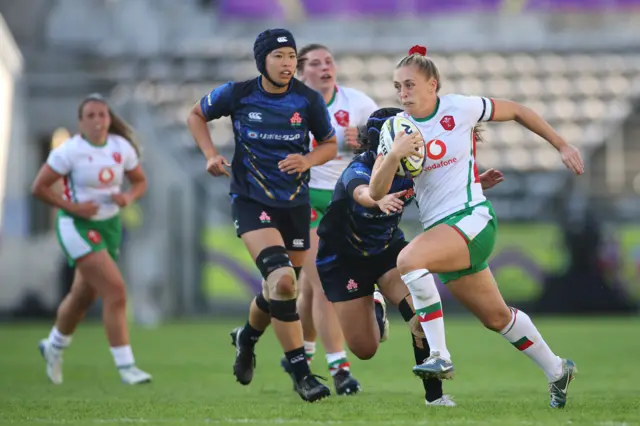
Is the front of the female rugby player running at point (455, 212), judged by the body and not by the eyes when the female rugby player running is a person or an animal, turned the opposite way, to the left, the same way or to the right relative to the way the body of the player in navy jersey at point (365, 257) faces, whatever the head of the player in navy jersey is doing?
to the right

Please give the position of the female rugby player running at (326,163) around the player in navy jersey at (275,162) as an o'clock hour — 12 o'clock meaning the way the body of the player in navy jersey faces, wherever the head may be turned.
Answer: The female rugby player running is roughly at 8 o'clock from the player in navy jersey.

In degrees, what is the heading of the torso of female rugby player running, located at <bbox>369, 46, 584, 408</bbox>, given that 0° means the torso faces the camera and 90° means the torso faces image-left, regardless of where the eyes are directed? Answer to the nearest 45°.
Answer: approximately 45°

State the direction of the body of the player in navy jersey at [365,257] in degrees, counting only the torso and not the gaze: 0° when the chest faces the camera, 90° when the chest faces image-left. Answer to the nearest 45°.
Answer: approximately 315°

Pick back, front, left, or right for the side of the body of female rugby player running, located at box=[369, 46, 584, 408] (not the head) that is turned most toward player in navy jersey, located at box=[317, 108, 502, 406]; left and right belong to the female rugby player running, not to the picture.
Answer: right

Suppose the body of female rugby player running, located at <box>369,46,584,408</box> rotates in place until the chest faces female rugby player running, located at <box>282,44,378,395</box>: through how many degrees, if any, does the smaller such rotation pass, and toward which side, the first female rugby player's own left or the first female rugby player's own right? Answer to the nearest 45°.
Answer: approximately 90° to the first female rugby player's own right

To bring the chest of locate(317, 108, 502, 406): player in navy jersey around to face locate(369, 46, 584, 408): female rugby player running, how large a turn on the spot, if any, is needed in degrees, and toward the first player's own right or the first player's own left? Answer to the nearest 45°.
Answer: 0° — they already face them

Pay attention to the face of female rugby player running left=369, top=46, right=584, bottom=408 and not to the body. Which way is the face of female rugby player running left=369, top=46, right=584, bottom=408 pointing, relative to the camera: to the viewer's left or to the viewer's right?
to the viewer's left
